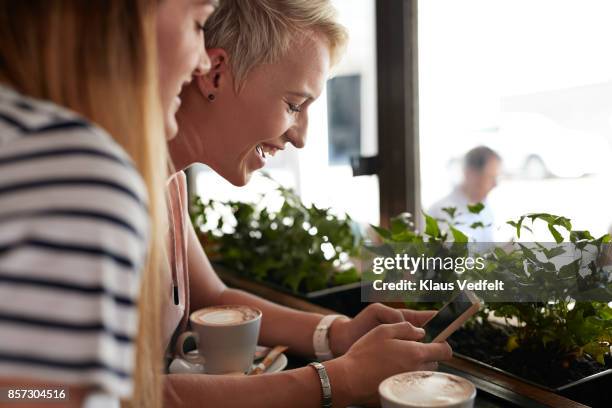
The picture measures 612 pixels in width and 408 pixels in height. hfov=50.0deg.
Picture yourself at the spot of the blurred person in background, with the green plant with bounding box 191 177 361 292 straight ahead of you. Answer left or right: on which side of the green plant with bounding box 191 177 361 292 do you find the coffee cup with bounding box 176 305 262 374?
left

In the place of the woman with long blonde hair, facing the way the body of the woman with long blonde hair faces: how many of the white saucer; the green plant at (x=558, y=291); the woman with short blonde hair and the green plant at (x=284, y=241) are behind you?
0

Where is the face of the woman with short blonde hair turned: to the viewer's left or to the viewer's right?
to the viewer's right

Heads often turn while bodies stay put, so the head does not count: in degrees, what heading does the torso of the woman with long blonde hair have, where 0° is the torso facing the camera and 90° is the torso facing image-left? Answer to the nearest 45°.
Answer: approximately 225°

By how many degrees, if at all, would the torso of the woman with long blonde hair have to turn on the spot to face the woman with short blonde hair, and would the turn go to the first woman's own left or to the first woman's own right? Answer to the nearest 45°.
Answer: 0° — they already face them

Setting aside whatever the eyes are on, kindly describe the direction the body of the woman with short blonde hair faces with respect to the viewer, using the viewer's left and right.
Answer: facing to the right of the viewer

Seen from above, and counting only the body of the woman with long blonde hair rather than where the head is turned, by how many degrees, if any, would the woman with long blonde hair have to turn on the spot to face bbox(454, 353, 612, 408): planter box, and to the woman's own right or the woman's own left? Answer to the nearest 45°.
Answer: approximately 45° to the woman's own right

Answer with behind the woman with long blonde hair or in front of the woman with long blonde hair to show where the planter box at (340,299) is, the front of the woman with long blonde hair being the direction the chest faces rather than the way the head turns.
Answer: in front

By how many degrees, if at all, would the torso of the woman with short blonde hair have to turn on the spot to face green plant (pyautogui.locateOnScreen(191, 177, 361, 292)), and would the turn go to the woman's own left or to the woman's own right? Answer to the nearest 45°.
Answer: approximately 90° to the woman's own left

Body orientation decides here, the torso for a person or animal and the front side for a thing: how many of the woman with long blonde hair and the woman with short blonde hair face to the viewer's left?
0

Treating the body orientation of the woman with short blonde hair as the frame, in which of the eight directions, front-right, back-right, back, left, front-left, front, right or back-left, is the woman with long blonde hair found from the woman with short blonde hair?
right

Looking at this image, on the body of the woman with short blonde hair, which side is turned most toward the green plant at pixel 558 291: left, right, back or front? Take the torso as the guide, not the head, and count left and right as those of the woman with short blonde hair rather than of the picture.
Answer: front

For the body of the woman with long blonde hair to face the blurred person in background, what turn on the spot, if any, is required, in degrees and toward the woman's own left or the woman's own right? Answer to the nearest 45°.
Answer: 0° — they already face them

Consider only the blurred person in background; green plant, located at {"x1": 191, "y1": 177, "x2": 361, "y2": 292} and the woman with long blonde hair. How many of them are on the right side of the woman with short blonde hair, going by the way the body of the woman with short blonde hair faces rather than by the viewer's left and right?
1
